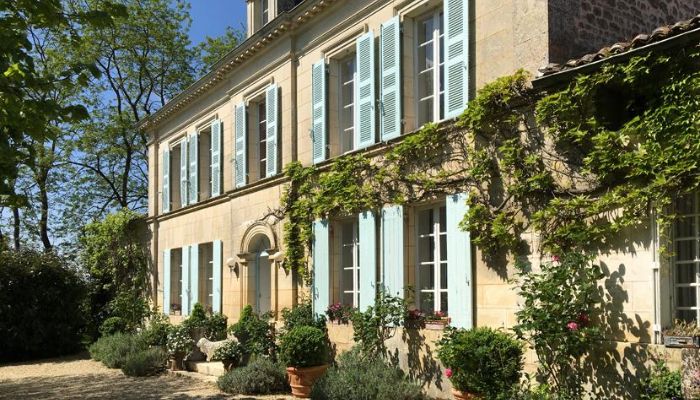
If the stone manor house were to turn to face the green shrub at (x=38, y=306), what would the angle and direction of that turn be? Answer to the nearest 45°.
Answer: approximately 90° to its right

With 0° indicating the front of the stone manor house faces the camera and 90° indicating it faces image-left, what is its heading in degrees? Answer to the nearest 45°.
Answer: approximately 45°

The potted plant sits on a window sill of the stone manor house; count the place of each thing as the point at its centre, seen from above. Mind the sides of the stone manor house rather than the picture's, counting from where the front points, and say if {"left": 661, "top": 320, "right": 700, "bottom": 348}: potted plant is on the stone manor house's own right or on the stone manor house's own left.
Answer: on the stone manor house's own left

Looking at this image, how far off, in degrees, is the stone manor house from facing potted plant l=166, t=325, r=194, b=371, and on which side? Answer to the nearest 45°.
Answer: approximately 90° to its right

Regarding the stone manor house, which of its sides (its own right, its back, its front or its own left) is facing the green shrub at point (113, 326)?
right
